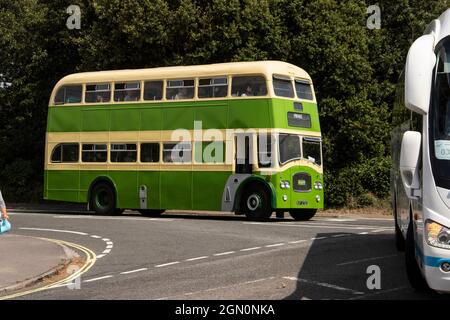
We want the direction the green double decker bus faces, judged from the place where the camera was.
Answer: facing the viewer and to the right of the viewer
